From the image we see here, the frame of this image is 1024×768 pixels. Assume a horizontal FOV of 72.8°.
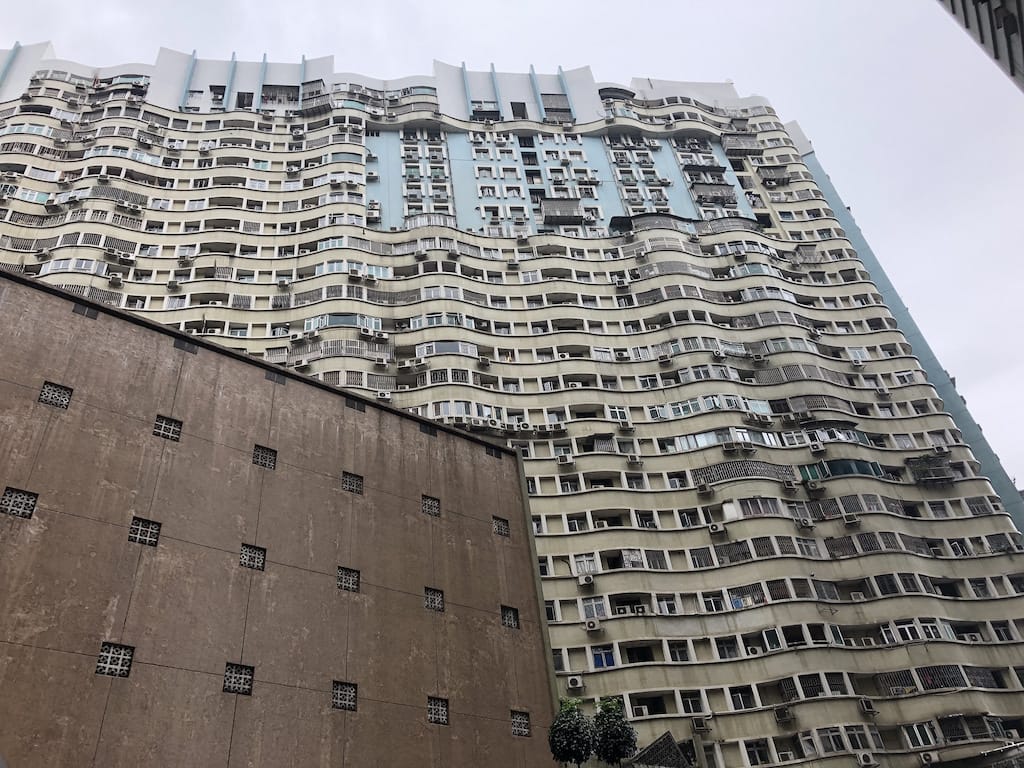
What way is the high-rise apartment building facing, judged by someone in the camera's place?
facing the viewer

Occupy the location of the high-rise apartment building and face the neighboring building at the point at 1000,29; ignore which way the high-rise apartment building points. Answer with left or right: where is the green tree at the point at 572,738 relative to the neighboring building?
right

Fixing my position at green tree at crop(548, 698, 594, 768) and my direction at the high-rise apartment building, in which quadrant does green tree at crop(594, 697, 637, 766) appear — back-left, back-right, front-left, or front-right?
front-right

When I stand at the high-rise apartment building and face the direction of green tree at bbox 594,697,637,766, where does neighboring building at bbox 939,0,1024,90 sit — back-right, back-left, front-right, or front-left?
front-left

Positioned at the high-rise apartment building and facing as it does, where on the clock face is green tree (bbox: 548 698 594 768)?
The green tree is roughly at 1 o'clock from the high-rise apartment building.

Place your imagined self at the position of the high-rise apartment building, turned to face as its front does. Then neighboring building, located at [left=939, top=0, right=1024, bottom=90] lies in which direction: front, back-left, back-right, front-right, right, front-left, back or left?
front
